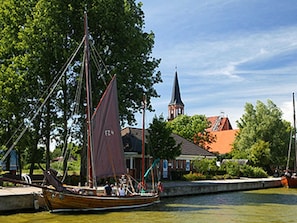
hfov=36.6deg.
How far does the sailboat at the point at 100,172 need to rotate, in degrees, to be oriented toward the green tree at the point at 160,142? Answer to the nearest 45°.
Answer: approximately 90° to its right

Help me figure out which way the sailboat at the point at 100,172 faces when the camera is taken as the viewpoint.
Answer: facing to the left of the viewer

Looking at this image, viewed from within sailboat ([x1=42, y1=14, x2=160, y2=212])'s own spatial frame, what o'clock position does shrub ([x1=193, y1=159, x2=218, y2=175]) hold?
The shrub is roughly at 4 o'clock from the sailboat.

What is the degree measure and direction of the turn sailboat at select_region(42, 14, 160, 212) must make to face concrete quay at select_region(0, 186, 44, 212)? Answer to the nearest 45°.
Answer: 0° — it already faces it

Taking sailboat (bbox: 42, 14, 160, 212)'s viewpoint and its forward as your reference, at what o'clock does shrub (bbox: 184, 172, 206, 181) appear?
The shrub is roughly at 4 o'clock from the sailboat.

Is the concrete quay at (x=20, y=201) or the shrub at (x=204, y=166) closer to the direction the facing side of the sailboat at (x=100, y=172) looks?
the concrete quay

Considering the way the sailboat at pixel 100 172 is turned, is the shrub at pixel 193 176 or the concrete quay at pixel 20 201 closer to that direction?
the concrete quay
